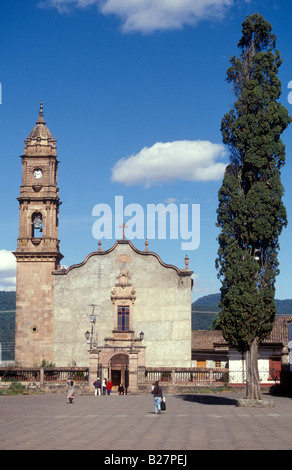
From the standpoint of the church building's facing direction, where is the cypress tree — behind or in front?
in front

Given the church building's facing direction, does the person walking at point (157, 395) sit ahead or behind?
ahead

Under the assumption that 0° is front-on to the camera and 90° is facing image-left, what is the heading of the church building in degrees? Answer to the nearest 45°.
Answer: approximately 0°

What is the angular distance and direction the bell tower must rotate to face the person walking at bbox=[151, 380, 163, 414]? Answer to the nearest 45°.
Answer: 0° — it already faces them

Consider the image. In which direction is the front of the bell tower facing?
toward the camera
